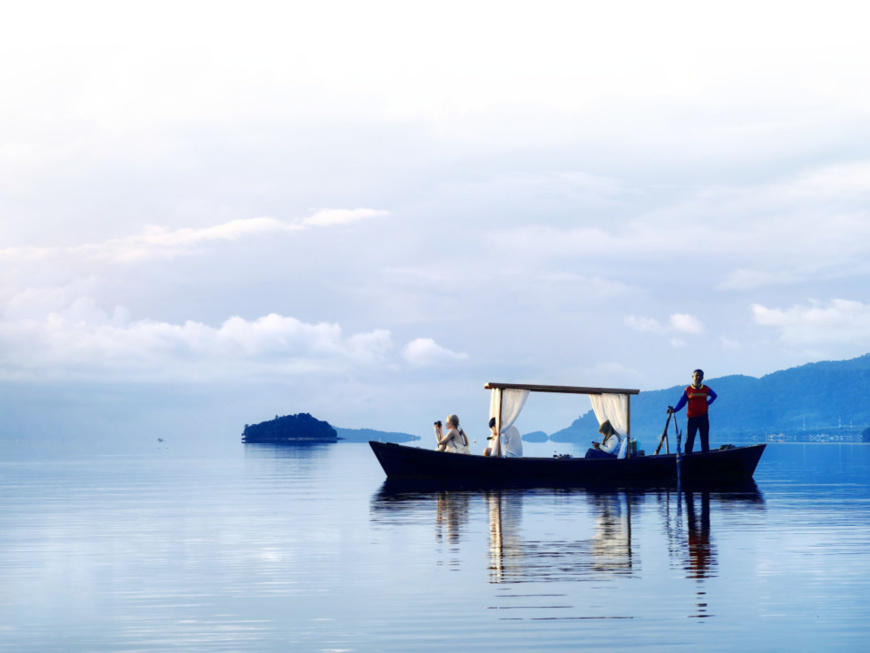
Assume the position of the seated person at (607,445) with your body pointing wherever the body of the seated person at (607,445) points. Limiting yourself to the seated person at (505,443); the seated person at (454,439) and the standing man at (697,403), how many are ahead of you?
2

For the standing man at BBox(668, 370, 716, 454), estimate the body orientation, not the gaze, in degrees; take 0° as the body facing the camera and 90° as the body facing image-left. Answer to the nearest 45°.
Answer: approximately 0°

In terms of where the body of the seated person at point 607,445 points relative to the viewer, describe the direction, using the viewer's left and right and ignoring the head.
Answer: facing to the left of the viewer

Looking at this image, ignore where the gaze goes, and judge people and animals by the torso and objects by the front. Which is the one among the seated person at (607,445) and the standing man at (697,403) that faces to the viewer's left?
the seated person

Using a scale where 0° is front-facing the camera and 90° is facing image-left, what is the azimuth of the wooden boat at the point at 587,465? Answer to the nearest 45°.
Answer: approximately 90°

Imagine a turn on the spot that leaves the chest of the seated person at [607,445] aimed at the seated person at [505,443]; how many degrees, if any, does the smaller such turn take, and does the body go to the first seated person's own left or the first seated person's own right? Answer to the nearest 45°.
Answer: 0° — they already face them

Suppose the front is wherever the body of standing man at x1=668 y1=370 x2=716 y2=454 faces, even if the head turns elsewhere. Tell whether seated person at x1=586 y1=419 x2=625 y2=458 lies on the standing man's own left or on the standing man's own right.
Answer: on the standing man's own right
